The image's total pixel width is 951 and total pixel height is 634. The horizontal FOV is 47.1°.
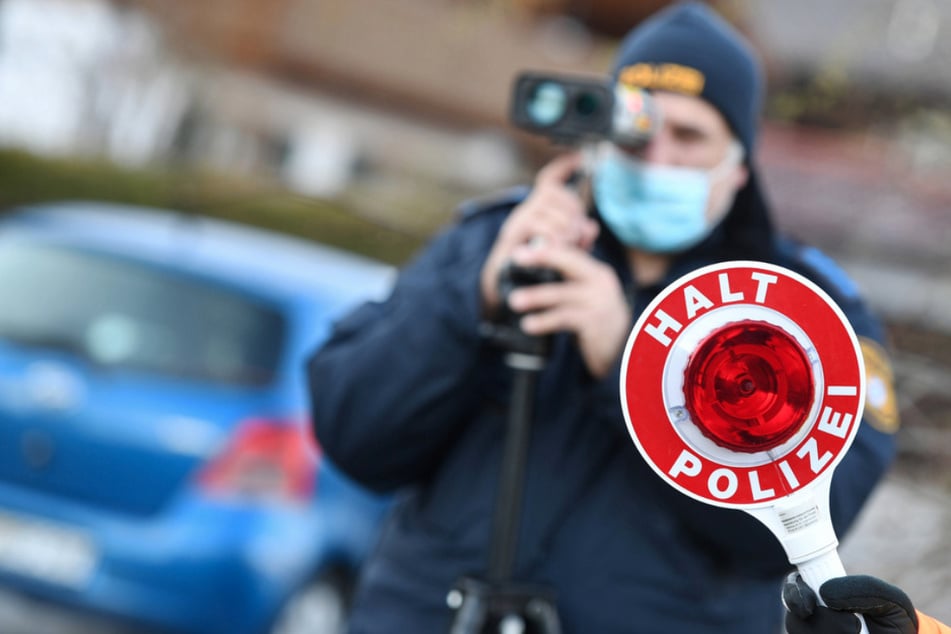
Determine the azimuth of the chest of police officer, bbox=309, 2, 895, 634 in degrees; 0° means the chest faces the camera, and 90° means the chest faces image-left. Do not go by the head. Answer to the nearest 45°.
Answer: approximately 45°

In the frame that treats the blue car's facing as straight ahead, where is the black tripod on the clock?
The black tripod is roughly at 4 o'clock from the blue car.

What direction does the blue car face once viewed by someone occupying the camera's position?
facing away from the viewer and to the right of the viewer

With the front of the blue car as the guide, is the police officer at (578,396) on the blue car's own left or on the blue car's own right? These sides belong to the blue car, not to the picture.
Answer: on the blue car's own right

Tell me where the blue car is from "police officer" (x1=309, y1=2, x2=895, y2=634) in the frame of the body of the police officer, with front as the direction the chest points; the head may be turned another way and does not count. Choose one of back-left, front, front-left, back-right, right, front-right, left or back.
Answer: right

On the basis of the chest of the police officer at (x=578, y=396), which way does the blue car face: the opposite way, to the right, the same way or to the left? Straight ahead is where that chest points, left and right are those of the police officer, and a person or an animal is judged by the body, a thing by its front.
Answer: the opposite way
